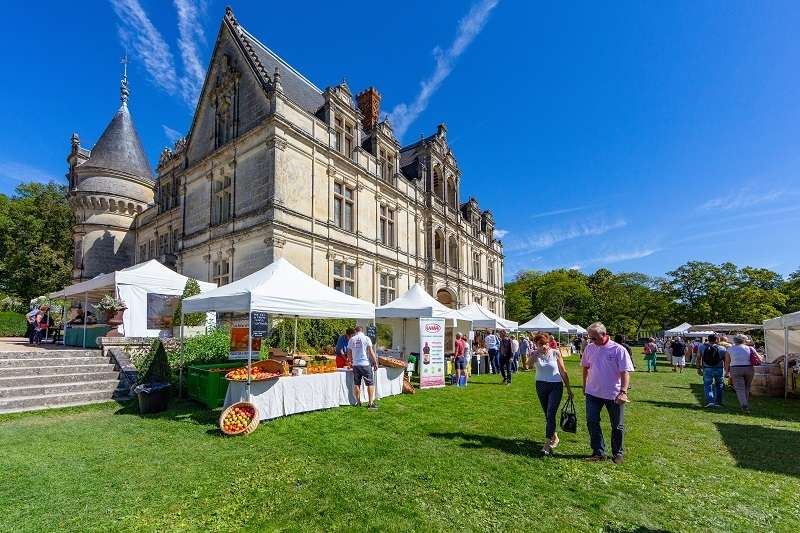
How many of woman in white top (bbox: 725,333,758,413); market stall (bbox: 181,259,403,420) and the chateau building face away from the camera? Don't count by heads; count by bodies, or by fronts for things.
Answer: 1

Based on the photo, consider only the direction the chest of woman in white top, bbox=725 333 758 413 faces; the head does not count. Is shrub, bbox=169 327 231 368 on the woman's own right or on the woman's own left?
on the woman's own left

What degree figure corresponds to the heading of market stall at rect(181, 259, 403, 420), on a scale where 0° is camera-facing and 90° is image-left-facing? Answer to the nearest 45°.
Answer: approximately 315°

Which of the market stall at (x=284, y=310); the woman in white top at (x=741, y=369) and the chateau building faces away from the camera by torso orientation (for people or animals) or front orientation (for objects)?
the woman in white top

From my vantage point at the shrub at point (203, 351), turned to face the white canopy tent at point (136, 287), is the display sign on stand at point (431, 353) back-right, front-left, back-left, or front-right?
back-right

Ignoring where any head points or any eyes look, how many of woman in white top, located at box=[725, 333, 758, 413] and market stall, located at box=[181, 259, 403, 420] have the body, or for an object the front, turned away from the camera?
1

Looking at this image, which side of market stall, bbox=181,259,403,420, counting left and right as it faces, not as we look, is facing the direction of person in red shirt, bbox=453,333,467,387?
left

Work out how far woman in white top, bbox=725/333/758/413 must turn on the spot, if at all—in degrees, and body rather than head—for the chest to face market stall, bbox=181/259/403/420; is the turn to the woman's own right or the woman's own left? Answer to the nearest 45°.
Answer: approximately 135° to the woman's own left

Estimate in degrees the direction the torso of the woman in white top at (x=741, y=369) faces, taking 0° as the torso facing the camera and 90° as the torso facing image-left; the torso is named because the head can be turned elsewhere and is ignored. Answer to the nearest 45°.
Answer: approximately 180°
